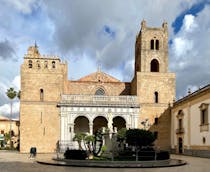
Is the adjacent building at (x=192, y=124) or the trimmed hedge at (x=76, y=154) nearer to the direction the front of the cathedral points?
the trimmed hedge

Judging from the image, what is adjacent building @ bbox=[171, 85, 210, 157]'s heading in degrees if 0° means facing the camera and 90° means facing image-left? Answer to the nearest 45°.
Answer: approximately 45°

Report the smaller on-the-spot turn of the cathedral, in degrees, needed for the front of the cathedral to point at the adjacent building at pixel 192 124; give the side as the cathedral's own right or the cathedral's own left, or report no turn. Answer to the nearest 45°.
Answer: approximately 45° to the cathedral's own left

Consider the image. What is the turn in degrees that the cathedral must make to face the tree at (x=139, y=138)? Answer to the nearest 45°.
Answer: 0° — it already faces it

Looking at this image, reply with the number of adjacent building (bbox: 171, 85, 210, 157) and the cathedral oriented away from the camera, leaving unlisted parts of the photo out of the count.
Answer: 0

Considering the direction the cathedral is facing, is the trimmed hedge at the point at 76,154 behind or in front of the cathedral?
in front

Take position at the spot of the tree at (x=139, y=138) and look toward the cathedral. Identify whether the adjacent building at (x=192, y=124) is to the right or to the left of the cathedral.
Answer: right

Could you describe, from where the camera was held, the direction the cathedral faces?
facing the viewer
